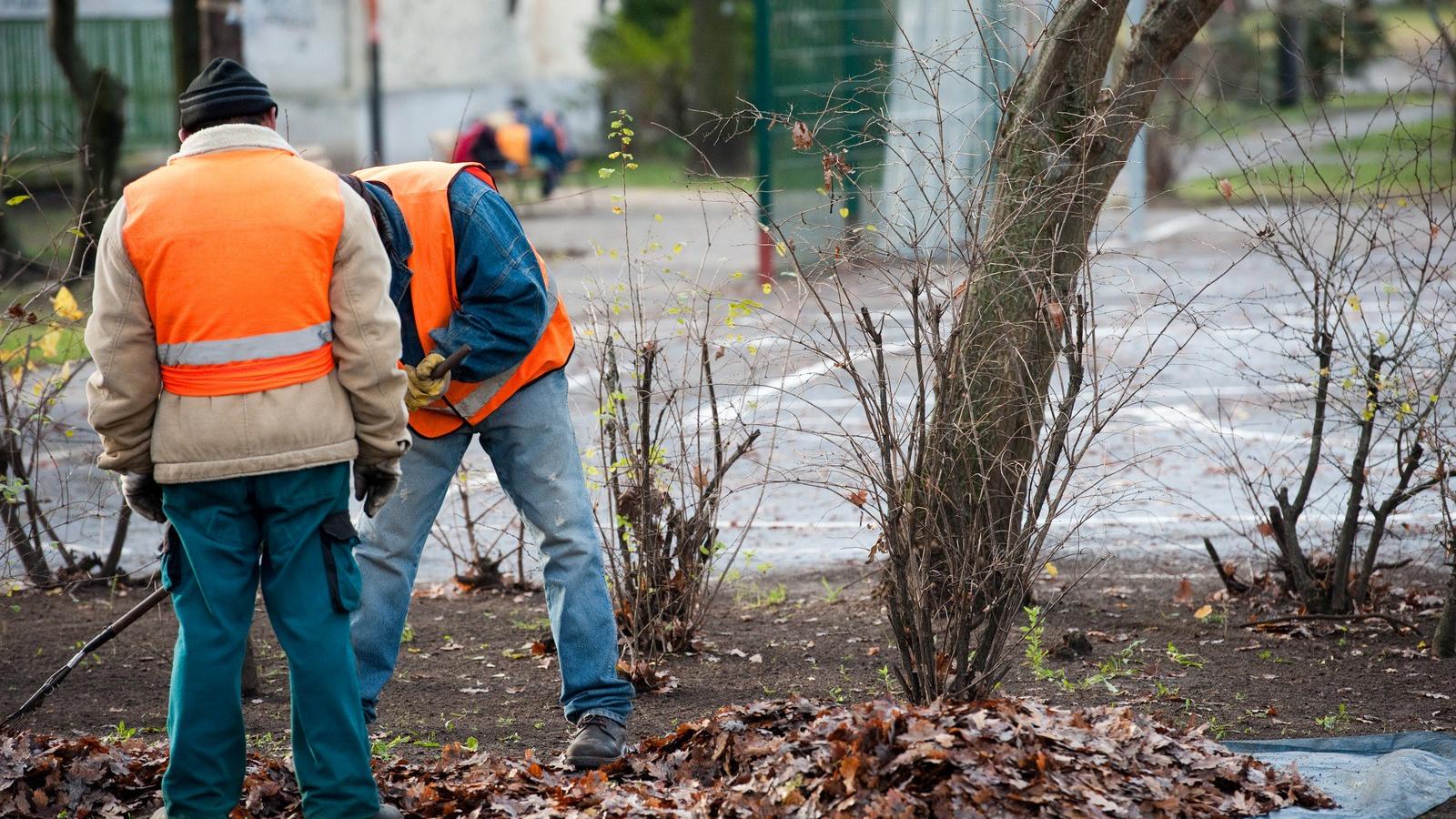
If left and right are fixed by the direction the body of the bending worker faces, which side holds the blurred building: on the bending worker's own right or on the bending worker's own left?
on the bending worker's own right

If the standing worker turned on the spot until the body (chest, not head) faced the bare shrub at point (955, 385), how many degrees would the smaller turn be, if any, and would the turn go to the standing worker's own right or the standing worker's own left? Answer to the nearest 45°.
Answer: approximately 90° to the standing worker's own right

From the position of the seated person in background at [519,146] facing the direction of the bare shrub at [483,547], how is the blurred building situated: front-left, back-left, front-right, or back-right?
back-right

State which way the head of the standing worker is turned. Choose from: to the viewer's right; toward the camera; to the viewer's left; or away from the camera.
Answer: away from the camera

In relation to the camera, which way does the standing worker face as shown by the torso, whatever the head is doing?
away from the camera

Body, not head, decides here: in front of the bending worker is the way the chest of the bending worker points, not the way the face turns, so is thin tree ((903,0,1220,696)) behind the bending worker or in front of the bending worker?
behind

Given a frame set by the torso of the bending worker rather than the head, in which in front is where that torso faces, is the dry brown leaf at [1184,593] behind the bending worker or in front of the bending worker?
behind

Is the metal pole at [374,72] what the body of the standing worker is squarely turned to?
yes

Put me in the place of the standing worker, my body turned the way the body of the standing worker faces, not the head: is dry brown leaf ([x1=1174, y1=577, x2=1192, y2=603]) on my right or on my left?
on my right

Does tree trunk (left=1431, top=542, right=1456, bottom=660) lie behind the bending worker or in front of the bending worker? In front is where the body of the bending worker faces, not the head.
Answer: behind
